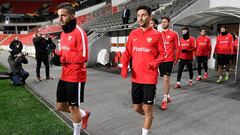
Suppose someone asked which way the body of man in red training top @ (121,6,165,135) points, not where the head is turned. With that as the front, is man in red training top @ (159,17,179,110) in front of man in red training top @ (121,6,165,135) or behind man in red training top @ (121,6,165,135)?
behind

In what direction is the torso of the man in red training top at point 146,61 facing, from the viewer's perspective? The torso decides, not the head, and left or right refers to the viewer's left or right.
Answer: facing the viewer and to the left of the viewer

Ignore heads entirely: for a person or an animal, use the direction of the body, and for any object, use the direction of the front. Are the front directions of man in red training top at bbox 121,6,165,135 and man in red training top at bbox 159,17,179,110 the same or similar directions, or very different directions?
same or similar directions

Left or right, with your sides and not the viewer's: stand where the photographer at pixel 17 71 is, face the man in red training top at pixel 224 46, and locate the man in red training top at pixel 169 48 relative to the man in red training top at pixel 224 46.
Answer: right

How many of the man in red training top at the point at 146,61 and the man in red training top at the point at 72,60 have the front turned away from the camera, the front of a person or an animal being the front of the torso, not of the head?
0

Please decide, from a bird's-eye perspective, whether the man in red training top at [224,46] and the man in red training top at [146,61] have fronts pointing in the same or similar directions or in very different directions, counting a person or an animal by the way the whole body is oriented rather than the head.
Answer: same or similar directions

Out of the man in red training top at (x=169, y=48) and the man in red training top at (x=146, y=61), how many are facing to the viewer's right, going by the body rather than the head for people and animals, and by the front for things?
0

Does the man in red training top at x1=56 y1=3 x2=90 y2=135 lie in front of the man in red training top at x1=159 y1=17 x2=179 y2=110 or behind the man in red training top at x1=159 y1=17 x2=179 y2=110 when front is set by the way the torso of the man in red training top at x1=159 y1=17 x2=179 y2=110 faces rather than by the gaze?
in front

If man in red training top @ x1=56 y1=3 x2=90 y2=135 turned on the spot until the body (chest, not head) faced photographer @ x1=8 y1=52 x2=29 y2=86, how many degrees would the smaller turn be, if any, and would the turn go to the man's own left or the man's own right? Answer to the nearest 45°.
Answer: approximately 135° to the man's own right

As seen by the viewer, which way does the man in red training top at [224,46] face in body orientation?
toward the camera

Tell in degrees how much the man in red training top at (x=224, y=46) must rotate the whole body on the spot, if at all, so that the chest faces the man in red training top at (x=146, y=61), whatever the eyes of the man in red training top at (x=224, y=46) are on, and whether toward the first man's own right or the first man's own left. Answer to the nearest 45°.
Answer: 0° — they already face them

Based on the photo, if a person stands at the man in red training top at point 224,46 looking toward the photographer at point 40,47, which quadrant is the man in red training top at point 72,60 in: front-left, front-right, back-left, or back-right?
front-left

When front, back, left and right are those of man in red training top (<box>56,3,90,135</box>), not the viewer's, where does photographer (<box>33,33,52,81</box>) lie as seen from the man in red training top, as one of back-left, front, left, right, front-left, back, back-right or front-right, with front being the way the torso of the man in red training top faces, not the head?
back-right
